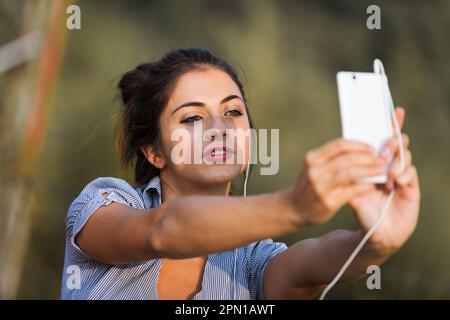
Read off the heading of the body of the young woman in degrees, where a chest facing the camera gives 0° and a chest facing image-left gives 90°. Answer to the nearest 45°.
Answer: approximately 315°
